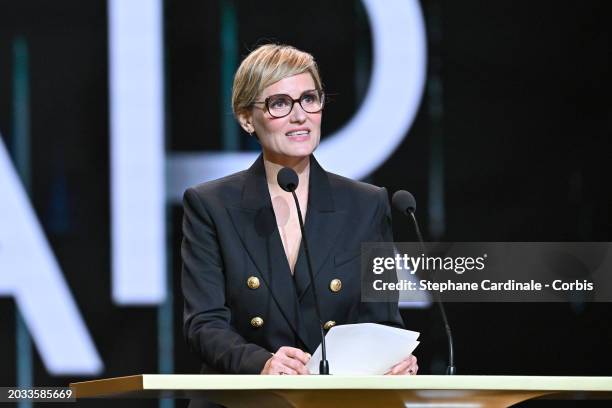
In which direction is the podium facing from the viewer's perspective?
toward the camera

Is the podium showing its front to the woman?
no

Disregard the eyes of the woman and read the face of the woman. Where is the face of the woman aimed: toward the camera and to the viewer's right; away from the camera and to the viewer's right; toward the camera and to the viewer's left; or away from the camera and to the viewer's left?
toward the camera and to the viewer's right
